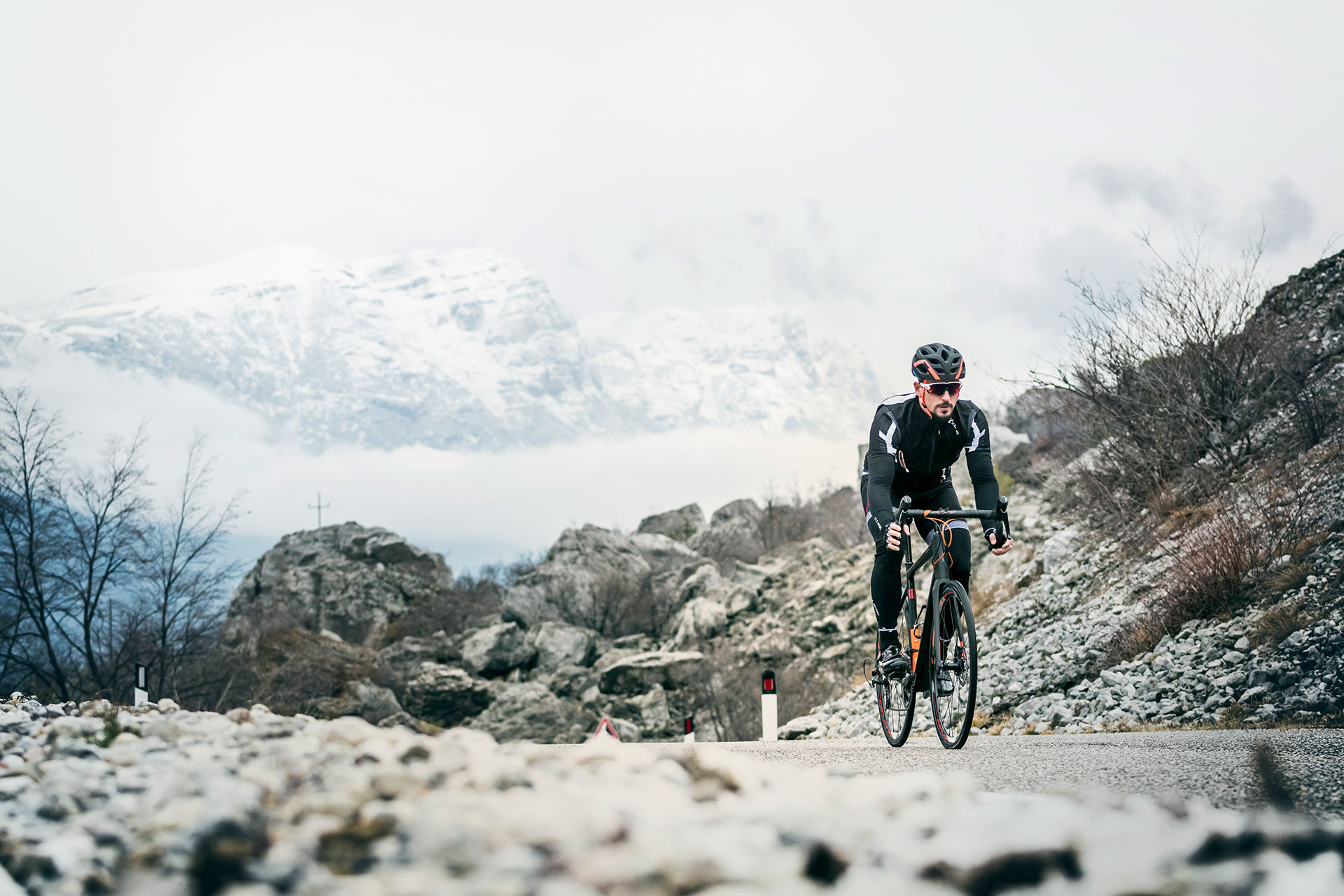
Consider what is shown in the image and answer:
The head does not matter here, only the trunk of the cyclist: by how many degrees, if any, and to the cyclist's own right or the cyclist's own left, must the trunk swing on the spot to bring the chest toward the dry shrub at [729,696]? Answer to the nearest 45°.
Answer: approximately 180°

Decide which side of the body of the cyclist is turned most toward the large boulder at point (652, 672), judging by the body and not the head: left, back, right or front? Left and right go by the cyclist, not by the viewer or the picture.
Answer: back

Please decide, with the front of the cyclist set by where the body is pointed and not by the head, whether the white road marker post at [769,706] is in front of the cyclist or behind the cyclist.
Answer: behind

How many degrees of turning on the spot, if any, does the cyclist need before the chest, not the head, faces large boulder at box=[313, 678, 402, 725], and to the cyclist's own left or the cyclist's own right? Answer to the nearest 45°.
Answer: approximately 135° to the cyclist's own right

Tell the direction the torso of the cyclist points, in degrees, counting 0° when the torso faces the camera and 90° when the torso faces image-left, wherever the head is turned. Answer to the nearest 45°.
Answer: approximately 0°

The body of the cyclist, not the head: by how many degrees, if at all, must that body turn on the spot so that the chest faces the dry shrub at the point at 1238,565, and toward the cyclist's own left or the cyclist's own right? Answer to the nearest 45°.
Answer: approximately 135° to the cyclist's own left

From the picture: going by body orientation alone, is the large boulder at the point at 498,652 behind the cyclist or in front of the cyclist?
behind

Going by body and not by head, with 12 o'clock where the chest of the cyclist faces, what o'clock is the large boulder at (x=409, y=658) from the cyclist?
The large boulder is roughly at 5 o'clock from the cyclist.
